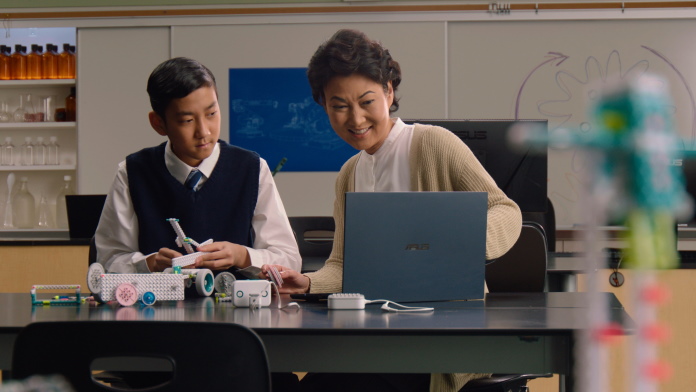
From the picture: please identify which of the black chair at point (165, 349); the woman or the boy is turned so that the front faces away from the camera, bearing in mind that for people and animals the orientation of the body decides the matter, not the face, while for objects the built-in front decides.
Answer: the black chair

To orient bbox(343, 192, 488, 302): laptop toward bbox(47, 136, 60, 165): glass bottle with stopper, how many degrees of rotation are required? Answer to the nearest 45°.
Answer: approximately 45° to its left

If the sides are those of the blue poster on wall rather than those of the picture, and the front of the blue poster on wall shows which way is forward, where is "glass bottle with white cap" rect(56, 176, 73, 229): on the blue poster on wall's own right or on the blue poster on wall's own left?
on the blue poster on wall's own right

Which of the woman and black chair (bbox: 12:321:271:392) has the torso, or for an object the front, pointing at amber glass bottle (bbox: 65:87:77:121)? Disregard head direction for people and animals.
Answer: the black chair

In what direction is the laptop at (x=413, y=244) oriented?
away from the camera

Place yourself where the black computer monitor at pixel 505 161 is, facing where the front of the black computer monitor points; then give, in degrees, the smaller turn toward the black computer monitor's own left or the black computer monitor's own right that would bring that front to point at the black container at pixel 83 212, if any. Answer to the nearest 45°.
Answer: approximately 90° to the black computer monitor's own left

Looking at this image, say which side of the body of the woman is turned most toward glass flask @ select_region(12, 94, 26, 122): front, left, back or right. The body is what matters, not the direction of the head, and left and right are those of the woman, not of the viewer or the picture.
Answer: right

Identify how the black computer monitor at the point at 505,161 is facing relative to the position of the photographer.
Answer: facing away from the viewer
